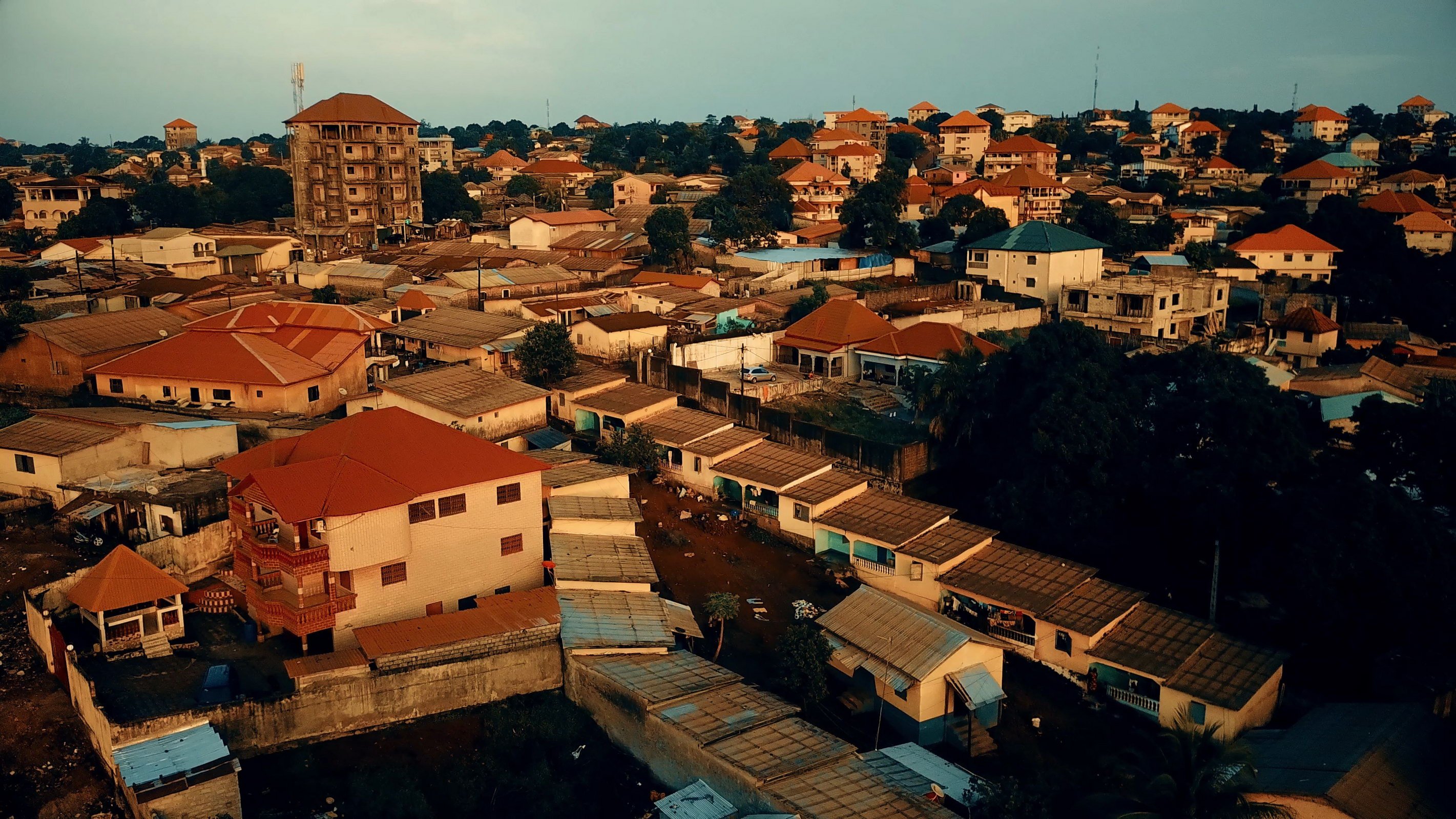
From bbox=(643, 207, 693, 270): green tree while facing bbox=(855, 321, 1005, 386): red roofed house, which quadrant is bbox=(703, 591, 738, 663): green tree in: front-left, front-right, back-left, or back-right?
front-right

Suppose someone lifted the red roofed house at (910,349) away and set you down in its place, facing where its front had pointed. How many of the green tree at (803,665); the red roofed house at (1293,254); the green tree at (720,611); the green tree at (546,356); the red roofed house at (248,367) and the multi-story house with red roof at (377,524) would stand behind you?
1

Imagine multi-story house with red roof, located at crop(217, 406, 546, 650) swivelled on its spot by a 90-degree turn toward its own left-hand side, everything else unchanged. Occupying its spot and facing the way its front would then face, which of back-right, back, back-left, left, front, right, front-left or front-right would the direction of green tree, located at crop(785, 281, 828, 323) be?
left

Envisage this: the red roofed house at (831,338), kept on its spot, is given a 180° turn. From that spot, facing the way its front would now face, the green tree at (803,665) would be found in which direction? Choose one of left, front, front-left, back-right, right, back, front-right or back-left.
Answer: back-right

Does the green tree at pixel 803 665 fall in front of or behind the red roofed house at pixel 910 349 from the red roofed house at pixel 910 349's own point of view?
in front

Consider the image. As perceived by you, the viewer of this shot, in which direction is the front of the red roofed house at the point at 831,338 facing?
facing the viewer and to the left of the viewer

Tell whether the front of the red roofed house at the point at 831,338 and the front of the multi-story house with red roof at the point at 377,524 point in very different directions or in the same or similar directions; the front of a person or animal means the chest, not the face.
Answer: same or similar directions

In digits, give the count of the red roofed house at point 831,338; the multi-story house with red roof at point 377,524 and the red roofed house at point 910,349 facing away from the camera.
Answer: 0

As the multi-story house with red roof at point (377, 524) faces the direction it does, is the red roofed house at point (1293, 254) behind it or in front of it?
behind

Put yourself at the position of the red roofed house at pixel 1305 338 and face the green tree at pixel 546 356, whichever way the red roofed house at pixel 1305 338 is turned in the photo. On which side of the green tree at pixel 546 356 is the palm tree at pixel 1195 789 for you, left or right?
left

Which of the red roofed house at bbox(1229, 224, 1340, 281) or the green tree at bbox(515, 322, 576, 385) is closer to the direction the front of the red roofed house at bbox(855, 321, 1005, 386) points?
the green tree

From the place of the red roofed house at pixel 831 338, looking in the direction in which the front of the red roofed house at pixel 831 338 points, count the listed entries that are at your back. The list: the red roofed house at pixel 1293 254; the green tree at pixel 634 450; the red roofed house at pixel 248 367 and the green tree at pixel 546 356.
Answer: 1

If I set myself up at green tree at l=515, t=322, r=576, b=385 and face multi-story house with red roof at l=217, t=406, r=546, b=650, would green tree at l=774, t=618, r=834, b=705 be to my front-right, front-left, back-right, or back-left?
front-left

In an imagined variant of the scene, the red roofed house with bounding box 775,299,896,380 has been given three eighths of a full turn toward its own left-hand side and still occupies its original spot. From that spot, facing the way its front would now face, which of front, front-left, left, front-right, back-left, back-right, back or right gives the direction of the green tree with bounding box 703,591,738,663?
right

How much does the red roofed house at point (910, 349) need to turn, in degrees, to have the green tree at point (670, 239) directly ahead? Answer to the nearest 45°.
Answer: approximately 90° to its right

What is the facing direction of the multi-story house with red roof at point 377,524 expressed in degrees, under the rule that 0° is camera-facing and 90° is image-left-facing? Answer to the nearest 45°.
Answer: approximately 45°

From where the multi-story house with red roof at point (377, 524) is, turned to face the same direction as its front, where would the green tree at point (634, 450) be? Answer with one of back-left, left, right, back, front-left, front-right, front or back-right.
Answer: back

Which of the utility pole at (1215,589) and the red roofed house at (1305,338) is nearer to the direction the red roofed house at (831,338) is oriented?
the utility pole

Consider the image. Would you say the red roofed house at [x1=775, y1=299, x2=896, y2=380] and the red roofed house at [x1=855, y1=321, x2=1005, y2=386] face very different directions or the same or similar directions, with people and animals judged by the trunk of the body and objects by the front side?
same or similar directions

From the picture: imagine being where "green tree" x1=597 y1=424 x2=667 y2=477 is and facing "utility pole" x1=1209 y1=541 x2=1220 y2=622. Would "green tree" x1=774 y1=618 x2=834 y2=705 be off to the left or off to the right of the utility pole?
right
